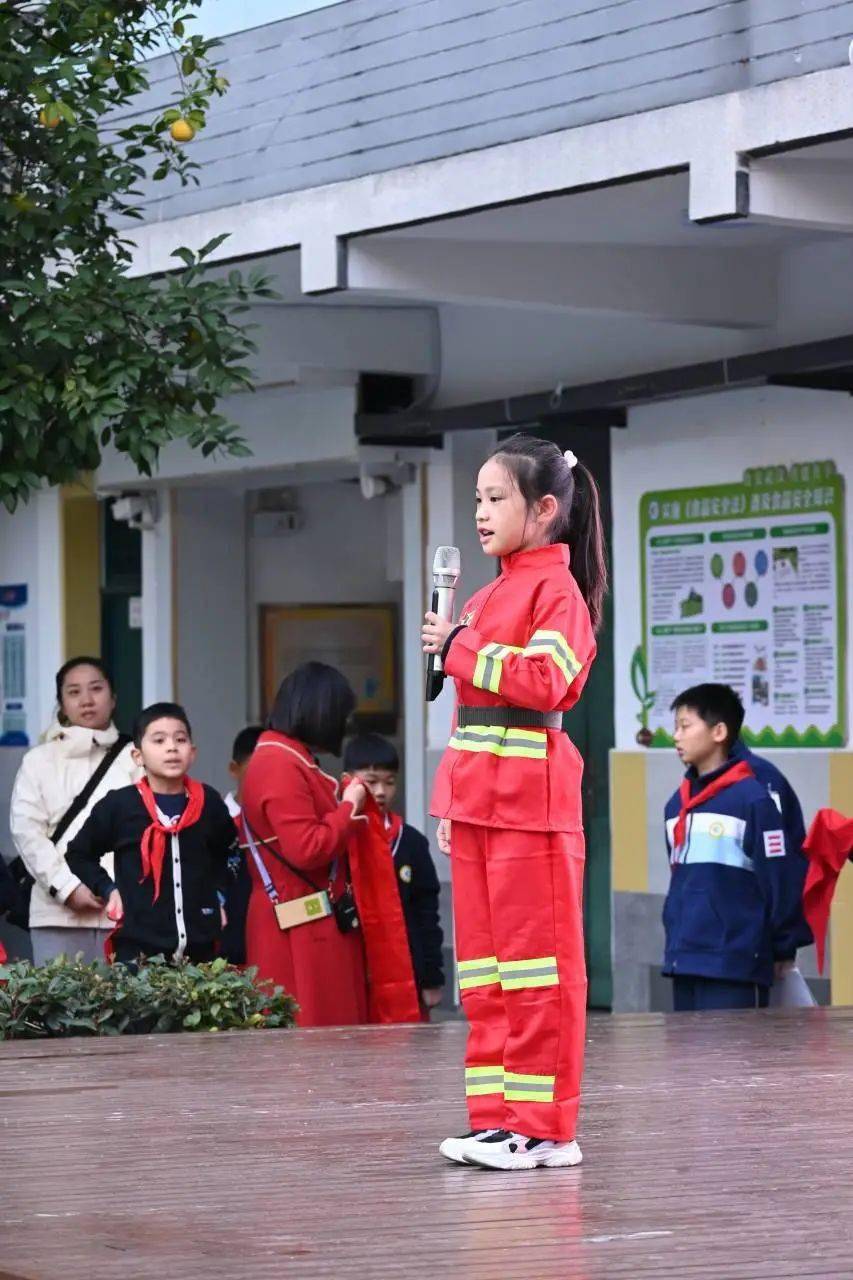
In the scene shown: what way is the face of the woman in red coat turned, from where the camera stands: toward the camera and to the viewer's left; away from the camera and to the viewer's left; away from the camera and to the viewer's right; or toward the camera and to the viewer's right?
away from the camera and to the viewer's right

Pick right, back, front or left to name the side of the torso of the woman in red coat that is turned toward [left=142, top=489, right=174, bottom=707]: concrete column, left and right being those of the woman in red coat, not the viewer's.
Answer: left

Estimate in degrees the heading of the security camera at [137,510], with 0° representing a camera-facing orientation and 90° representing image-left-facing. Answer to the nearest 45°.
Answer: approximately 45°

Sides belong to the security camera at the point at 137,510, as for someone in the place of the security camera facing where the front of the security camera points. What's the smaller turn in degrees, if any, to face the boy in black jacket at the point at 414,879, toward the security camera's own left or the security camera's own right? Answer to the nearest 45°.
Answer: approximately 45° to the security camera's own left

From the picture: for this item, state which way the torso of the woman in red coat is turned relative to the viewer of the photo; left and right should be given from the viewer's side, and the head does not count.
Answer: facing to the right of the viewer

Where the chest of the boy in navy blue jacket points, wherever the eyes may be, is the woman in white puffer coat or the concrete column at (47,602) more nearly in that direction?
the woman in white puffer coat

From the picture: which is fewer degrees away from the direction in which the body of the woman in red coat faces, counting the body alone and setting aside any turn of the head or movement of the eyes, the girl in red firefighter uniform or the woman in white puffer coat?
the girl in red firefighter uniform

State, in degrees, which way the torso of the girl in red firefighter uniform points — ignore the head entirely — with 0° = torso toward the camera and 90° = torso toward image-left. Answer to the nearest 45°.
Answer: approximately 90°

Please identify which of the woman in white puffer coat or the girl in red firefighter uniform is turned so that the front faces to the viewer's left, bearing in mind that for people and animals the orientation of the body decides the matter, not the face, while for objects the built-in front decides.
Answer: the girl in red firefighter uniform

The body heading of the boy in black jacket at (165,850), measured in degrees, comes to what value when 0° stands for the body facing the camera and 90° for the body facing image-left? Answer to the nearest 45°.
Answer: approximately 0°

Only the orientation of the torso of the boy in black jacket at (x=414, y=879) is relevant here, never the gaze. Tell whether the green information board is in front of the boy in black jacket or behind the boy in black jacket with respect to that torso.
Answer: behind
